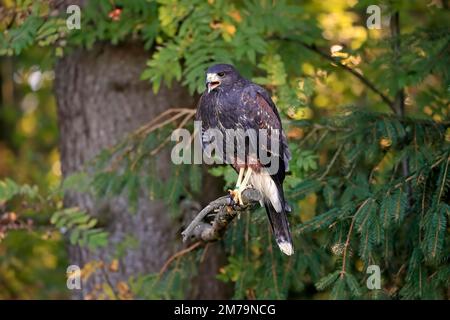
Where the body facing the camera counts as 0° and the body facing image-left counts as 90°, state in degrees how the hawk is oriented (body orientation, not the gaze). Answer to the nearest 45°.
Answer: approximately 45°

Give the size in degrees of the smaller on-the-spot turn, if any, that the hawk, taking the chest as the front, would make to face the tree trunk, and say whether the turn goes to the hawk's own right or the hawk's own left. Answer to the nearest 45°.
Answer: approximately 90° to the hawk's own right
